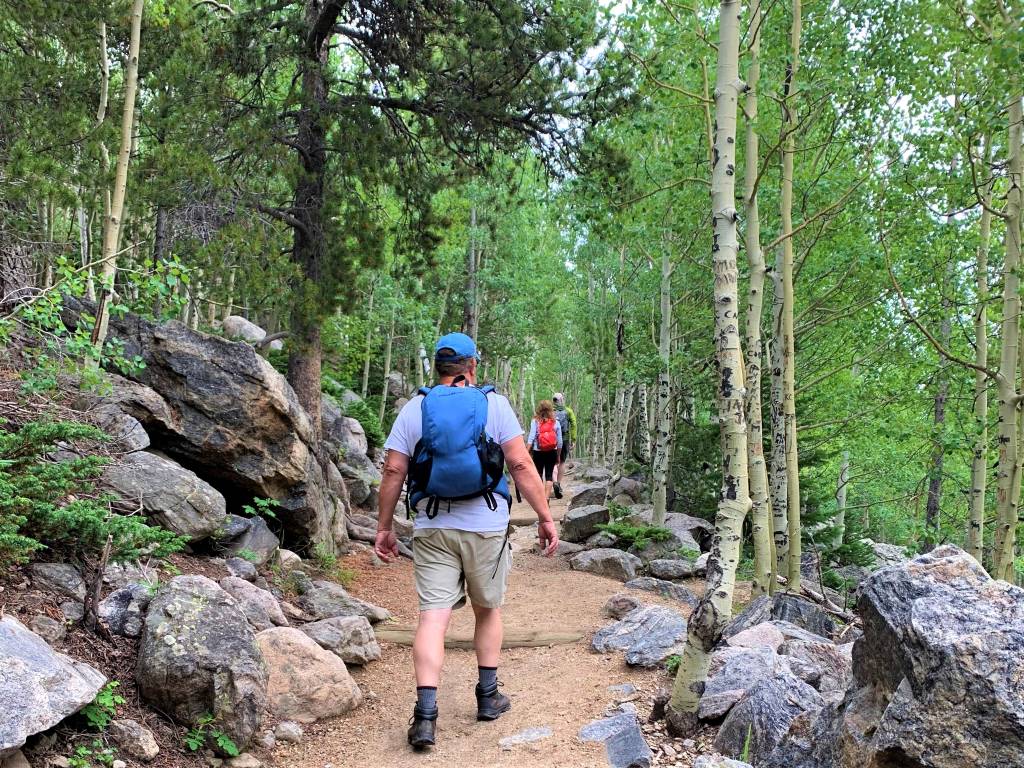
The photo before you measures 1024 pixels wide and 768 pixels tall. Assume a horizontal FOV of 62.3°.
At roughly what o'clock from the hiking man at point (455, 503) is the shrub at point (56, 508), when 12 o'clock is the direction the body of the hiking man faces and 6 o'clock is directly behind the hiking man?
The shrub is roughly at 9 o'clock from the hiking man.

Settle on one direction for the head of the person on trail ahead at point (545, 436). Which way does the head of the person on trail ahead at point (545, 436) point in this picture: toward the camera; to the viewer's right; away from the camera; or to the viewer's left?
away from the camera

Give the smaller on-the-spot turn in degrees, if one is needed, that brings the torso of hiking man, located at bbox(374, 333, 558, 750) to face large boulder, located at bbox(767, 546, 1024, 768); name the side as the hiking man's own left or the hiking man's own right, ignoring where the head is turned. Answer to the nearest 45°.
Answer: approximately 135° to the hiking man's own right

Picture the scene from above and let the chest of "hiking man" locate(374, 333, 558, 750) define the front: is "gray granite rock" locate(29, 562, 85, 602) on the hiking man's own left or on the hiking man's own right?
on the hiking man's own left

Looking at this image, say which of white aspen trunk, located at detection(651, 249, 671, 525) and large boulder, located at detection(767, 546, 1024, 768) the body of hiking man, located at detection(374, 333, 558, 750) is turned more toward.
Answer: the white aspen trunk

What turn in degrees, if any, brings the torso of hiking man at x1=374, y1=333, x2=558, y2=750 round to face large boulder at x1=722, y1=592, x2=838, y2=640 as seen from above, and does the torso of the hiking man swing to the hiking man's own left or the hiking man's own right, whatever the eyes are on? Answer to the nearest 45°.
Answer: approximately 45° to the hiking man's own right

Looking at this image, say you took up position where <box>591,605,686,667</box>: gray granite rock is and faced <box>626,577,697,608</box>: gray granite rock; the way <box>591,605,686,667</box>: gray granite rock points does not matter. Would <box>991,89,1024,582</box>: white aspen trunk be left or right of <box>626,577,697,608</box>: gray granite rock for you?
right

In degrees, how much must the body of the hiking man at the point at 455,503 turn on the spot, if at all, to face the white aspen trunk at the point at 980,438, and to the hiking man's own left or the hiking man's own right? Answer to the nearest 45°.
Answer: approximately 45° to the hiking man's own right

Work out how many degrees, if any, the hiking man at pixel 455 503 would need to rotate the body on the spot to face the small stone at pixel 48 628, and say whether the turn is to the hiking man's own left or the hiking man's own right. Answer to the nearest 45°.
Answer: approximately 90° to the hiking man's own left

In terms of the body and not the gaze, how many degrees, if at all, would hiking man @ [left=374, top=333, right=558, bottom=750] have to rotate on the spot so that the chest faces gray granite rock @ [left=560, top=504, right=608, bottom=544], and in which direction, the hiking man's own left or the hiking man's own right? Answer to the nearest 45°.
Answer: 0° — they already face it

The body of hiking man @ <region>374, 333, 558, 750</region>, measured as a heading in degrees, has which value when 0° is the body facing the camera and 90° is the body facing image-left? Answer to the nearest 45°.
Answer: approximately 180°
